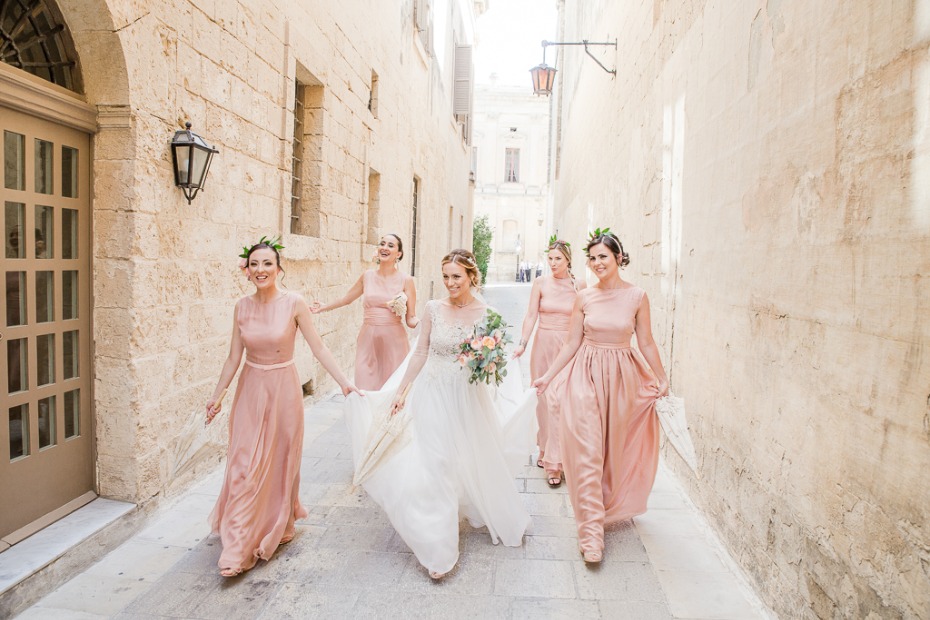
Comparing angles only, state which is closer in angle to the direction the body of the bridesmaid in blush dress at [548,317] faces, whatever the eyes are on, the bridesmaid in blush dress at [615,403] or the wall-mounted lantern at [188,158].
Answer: the bridesmaid in blush dress

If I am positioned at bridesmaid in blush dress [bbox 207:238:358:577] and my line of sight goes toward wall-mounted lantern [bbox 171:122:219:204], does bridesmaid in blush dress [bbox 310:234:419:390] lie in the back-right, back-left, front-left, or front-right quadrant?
front-right

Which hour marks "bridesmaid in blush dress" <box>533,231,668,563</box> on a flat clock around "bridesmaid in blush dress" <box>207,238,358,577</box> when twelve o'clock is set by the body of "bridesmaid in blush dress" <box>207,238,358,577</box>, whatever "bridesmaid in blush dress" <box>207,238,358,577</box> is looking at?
"bridesmaid in blush dress" <box>533,231,668,563</box> is roughly at 9 o'clock from "bridesmaid in blush dress" <box>207,238,358,577</box>.

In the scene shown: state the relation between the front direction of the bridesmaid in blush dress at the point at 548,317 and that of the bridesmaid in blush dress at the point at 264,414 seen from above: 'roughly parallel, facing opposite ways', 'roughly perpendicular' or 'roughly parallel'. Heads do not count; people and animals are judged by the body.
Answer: roughly parallel

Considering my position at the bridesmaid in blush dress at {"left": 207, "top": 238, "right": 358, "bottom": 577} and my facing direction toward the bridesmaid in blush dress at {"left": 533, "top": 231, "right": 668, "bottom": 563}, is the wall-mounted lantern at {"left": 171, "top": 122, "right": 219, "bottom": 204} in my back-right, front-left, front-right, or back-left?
back-left

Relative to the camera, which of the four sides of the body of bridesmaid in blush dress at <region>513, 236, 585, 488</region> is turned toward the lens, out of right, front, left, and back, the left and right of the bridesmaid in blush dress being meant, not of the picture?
front

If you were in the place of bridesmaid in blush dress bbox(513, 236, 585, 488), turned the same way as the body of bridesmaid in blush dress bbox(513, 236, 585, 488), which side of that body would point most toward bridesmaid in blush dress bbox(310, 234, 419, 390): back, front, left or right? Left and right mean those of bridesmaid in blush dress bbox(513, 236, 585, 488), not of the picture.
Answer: right

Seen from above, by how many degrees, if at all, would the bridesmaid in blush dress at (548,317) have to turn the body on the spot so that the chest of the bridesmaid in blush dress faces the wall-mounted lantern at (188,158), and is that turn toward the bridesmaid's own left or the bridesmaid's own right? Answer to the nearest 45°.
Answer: approximately 45° to the bridesmaid's own right

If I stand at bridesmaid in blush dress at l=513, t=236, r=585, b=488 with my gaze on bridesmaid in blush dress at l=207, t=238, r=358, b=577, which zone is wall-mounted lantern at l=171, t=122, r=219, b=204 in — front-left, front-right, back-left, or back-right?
front-right

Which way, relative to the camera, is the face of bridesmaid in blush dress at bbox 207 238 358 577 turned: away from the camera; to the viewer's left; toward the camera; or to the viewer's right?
toward the camera

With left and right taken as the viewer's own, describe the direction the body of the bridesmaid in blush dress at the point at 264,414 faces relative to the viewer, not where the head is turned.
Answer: facing the viewer

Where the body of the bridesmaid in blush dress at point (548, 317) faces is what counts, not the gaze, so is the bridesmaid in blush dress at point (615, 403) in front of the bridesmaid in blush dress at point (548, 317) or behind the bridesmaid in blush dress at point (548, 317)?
in front

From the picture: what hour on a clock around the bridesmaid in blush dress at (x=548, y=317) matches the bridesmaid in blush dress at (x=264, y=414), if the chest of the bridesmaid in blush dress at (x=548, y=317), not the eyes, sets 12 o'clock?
the bridesmaid in blush dress at (x=264, y=414) is roughly at 1 o'clock from the bridesmaid in blush dress at (x=548, y=317).

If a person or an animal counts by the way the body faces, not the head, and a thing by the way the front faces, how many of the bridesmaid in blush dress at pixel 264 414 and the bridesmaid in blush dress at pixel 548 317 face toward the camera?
2

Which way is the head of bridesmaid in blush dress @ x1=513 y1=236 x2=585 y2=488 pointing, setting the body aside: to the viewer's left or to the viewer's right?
to the viewer's left
